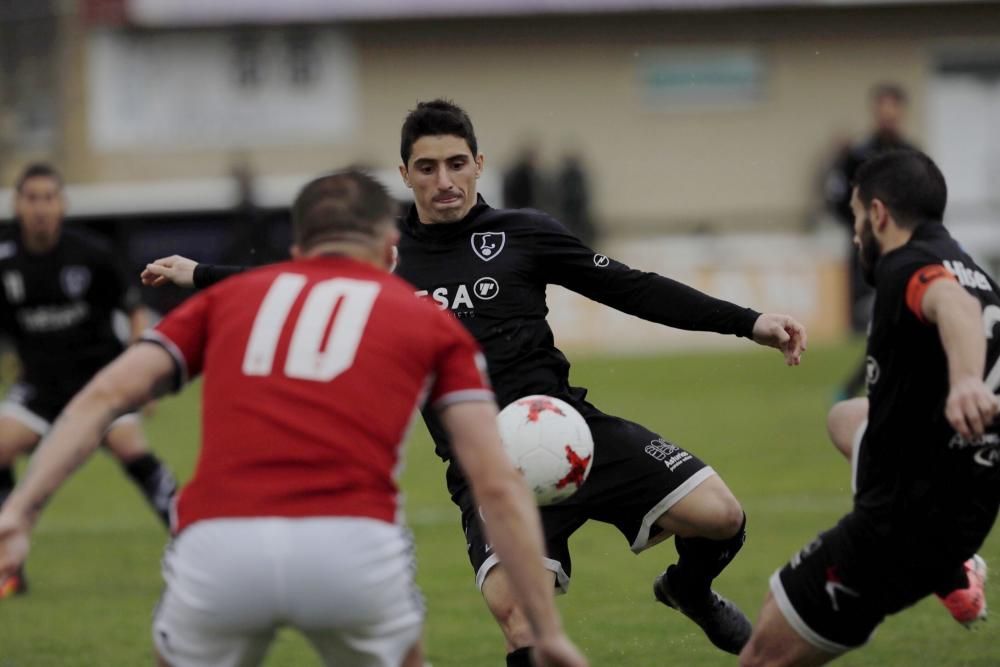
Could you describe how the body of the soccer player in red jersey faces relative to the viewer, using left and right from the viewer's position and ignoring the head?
facing away from the viewer

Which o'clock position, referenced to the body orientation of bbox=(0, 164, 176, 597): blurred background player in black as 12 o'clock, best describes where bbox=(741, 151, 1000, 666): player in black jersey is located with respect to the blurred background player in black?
The player in black jersey is roughly at 11 o'clock from the blurred background player in black.

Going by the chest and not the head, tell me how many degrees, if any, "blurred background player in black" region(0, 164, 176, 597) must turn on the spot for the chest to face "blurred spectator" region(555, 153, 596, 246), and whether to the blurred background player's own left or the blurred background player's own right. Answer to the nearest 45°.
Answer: approximately 135° to the blurred background player's own left

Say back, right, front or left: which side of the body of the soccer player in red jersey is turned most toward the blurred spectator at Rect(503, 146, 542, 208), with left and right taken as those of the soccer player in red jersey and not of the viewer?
front

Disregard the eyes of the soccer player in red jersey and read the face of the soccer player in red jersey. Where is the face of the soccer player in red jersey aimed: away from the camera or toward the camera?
away from the camera

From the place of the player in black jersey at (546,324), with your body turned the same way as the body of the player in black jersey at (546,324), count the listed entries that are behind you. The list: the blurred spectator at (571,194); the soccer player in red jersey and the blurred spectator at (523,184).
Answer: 2

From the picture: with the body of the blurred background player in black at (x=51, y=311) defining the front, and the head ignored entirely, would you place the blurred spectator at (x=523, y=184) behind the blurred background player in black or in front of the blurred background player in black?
behind

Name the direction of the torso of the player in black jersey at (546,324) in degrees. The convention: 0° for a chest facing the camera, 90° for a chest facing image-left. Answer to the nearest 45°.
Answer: approximately 0°

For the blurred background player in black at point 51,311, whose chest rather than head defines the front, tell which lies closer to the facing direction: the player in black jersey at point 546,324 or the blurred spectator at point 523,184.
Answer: the player in black jersey
